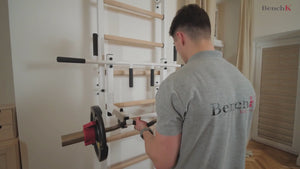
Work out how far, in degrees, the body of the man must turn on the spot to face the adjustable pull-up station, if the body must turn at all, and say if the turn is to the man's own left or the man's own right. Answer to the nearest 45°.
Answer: approximately 45° to the man's own left

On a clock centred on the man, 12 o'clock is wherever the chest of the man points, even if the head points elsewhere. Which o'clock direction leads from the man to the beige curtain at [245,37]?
The beige curtain is roughly at 2 o'clock from the man.

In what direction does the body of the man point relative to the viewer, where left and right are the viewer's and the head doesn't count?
facing away from the viewer and to the left of the viewer

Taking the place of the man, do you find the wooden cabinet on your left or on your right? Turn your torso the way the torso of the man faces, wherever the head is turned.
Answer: on your left

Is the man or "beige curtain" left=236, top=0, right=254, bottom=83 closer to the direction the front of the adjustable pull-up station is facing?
the man

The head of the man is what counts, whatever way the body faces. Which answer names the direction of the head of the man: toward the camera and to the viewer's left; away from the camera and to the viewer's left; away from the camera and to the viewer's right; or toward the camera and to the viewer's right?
away from the camera and to the viewer's left

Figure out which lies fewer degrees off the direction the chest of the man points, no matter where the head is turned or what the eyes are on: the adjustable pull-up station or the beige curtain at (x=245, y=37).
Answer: the adjustable pull-up station

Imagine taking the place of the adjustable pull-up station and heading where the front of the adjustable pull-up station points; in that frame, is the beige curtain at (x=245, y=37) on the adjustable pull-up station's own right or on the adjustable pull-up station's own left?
on the adjustable pull-up station's own left
